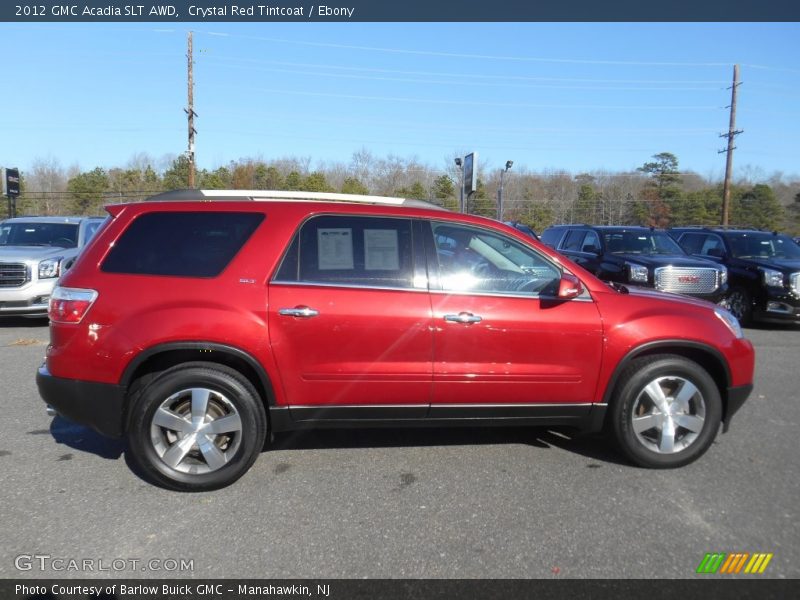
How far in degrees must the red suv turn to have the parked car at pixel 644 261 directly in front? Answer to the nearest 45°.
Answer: approximately 45° to its left

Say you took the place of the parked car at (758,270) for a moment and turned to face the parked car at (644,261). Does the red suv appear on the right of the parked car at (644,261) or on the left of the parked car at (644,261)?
left

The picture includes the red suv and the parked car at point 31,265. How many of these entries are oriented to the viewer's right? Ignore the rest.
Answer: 1

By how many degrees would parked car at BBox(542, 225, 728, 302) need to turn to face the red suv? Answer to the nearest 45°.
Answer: approximately 45° to its right

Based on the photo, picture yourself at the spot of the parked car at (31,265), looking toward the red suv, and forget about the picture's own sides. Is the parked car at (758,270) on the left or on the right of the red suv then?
left

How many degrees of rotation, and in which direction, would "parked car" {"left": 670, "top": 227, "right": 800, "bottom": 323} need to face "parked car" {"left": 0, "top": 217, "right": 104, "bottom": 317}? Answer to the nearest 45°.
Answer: approximately 90° to its right

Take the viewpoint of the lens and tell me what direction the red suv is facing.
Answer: facing to the right of the viewer

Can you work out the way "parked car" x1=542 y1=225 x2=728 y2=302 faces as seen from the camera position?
facing the viewer and to the right of the viewer

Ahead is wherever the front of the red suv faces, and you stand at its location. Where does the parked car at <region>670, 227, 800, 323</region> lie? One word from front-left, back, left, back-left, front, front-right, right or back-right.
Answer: front-left

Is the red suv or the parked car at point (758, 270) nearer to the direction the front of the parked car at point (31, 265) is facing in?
the red suv

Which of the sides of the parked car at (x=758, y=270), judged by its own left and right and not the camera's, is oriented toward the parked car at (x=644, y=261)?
right

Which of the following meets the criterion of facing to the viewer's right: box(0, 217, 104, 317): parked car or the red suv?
the red suv

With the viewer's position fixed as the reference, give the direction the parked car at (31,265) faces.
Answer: facing the viewer and to the left of the viewer
